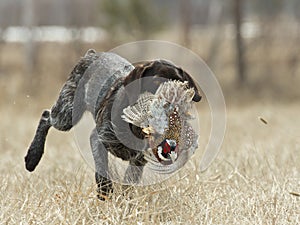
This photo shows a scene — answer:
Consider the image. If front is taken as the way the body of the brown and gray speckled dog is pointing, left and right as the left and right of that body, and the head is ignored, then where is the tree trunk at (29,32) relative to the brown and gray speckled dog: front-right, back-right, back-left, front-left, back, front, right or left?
back-left

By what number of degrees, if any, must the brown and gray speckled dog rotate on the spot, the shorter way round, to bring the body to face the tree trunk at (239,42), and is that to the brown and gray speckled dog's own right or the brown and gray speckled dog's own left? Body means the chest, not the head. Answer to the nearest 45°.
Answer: approximately 135° to the brown and gray speckled dog's own left

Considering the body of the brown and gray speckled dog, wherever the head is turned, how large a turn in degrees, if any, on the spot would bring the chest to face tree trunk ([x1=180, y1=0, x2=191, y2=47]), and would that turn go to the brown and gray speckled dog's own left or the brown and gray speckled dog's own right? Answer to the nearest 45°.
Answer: approximately 135° to the brown and gray speckled dog's own left
